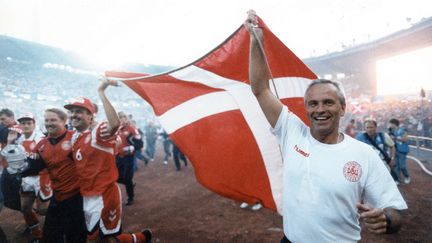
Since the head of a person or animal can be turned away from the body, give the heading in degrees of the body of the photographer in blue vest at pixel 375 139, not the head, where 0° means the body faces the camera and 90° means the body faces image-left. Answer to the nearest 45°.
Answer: approximately 0°

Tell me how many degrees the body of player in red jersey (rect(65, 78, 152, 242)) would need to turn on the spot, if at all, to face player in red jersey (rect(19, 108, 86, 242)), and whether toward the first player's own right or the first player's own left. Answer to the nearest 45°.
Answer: approximately 90° to the first player's own right

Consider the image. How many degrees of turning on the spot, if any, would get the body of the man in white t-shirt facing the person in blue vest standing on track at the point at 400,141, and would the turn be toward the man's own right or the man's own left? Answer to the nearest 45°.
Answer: approximately 180°

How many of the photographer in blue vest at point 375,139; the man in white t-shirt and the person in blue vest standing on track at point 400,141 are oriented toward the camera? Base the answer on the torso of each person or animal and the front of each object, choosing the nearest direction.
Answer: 2

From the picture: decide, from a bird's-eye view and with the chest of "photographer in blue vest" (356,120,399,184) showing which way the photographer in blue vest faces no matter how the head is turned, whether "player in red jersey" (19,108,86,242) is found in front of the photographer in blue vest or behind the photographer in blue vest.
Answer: in front

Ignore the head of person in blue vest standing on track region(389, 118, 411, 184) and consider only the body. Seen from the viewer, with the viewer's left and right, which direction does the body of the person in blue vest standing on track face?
facing to the left of the viewer

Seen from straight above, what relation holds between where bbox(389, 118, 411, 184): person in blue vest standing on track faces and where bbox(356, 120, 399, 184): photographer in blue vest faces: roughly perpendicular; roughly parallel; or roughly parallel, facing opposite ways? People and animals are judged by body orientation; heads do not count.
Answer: roughly perpendicular

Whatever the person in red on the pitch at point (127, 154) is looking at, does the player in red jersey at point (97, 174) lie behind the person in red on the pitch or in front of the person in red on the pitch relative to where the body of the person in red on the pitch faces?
in front
